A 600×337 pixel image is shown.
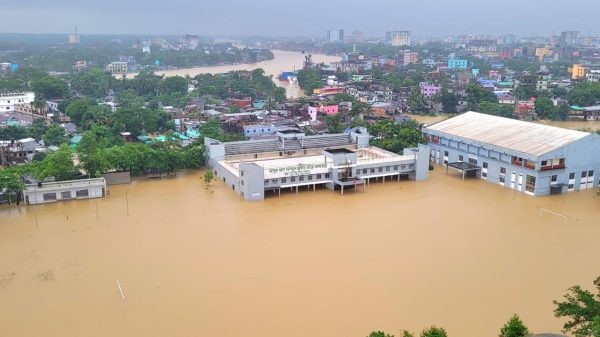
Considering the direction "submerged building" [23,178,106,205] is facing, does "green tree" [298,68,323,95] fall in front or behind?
behind

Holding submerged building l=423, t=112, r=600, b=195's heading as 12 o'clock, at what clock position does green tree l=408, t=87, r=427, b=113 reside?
The green tree is roughly at 4 o'clock from the submerged building.

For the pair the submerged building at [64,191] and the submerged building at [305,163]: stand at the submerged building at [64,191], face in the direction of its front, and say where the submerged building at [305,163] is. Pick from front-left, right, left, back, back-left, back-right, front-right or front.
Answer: left

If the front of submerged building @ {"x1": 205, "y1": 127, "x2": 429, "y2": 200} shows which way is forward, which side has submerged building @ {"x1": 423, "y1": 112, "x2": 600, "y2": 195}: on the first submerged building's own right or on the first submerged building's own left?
on the first submerged building's own left

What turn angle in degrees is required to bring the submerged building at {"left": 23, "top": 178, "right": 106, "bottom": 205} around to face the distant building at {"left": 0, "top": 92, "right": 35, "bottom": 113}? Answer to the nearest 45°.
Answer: approximately 180°

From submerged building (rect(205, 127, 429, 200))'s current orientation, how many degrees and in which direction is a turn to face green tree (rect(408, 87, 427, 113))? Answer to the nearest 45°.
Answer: approximately 180°

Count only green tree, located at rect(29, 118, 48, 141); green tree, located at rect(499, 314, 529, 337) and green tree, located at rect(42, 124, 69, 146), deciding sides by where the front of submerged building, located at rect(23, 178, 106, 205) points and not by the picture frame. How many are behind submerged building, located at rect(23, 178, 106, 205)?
2

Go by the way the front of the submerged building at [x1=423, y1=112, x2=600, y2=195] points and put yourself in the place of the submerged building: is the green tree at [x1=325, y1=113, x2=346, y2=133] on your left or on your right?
on your right

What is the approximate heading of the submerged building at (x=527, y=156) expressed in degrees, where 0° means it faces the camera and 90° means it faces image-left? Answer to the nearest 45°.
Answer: approximately 45°

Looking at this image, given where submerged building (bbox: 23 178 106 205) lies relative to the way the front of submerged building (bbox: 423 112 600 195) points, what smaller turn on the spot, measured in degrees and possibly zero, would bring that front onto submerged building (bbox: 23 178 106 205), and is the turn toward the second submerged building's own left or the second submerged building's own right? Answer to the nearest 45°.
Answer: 0° — it already faces it

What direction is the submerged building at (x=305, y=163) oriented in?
toward the camera

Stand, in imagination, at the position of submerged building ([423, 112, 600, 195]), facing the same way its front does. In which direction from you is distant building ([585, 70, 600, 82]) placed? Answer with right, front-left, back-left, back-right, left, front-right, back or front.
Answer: back-right

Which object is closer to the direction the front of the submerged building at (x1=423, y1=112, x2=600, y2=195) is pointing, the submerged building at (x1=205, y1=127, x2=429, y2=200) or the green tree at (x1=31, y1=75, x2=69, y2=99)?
the submerged building

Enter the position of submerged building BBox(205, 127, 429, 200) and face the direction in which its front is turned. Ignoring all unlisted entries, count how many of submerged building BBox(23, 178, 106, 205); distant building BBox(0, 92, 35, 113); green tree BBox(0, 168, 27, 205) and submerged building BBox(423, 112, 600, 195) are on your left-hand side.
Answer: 1

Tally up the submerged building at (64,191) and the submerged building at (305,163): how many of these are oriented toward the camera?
2
